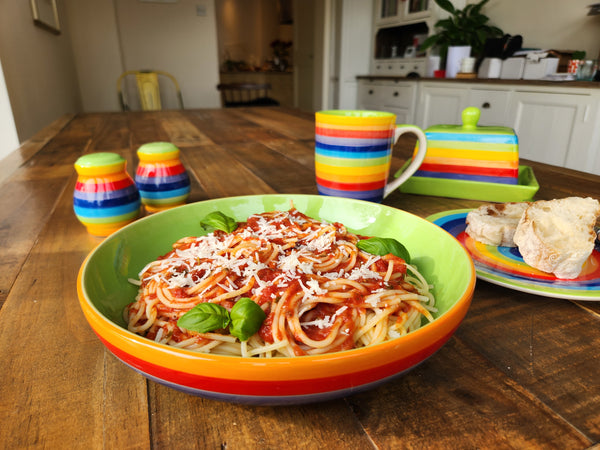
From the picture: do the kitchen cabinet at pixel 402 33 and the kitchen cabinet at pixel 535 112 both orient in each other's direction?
no

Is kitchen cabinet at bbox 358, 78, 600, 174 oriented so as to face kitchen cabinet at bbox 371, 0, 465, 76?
no

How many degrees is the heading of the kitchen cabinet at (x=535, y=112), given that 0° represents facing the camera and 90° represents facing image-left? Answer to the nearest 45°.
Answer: approximately 45°

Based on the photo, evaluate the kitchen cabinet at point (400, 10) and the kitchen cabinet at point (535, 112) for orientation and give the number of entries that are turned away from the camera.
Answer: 0

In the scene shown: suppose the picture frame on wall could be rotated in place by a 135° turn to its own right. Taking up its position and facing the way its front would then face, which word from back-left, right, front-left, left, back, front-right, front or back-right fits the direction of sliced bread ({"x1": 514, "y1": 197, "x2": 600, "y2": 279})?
left

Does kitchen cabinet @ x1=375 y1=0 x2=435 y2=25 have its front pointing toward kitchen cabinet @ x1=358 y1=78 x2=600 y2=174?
no

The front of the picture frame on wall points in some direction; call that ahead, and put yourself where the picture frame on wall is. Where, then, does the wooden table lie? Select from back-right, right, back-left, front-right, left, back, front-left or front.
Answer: front-right

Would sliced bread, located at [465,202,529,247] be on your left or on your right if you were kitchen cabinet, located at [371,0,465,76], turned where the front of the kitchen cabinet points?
on your left

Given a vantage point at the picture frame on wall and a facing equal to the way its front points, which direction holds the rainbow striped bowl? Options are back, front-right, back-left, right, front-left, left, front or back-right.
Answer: front-right

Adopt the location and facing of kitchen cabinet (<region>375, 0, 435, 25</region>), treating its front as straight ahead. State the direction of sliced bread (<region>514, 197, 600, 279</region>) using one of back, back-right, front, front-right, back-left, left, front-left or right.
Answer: front-left

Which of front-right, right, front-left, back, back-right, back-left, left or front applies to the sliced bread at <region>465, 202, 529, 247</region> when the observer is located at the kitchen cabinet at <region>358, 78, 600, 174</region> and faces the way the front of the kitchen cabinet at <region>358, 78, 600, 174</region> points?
front-left

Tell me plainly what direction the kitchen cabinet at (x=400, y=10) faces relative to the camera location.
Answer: facing the viewer and to the left of the viewer

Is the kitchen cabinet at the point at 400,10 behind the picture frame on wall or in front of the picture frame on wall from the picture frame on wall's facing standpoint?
in front

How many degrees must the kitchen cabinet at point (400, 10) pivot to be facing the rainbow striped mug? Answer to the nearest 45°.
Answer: approximately 45° to its left

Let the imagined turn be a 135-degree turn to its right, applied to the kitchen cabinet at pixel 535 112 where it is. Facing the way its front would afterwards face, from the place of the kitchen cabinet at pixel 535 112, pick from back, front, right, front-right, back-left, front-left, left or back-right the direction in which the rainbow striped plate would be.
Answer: back

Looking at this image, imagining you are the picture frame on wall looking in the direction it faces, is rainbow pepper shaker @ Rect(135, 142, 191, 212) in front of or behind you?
in front

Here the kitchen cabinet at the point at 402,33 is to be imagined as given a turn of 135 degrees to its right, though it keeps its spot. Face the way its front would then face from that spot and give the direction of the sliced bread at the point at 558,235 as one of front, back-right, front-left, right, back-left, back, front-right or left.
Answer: back

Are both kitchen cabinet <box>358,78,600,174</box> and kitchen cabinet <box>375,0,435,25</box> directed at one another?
no

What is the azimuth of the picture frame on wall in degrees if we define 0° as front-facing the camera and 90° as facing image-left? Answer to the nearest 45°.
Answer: approximately 315°

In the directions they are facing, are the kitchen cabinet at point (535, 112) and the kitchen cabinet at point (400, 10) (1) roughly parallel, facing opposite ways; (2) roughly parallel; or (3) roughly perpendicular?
roughly parallel

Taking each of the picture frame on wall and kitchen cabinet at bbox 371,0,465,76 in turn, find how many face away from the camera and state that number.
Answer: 0

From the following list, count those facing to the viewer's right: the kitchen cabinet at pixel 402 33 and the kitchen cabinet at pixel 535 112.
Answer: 0
